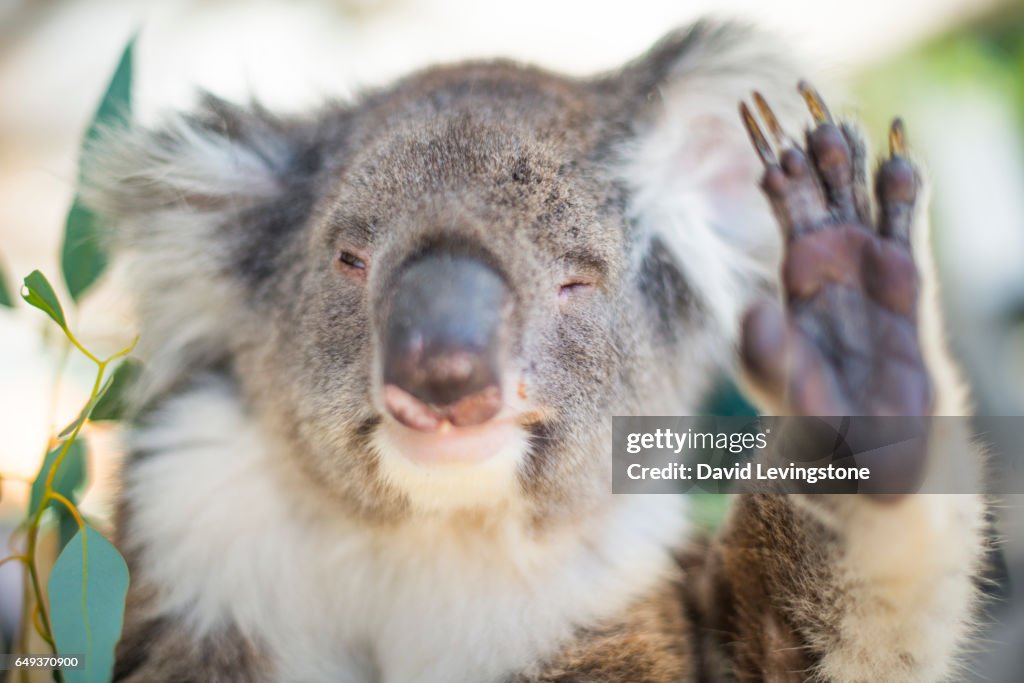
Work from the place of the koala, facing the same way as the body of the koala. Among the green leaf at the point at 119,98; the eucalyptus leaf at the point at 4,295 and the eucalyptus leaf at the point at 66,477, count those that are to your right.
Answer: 3

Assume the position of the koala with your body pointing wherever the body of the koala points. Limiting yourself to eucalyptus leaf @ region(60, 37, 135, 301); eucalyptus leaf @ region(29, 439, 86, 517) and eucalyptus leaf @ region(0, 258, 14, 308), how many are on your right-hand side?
3

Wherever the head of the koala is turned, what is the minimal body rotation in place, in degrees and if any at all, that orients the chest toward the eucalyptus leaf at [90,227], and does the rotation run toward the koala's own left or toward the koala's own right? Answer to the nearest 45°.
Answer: approximately 90° to the koala's own right

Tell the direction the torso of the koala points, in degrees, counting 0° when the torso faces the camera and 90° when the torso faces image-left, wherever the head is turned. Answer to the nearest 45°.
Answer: approximately 0°

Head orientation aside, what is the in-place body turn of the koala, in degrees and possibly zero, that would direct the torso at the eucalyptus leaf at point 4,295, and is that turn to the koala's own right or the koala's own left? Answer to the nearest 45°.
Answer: approximately 90° to the koala's own right

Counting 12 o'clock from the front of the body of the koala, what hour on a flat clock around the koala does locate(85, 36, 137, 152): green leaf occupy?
The green leaf is roughly at 3 o'clock from the koala.

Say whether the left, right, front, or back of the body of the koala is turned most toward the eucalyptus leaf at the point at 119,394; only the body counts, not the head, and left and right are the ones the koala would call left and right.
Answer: right

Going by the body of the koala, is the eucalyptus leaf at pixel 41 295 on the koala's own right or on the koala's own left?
on the koala's own right
